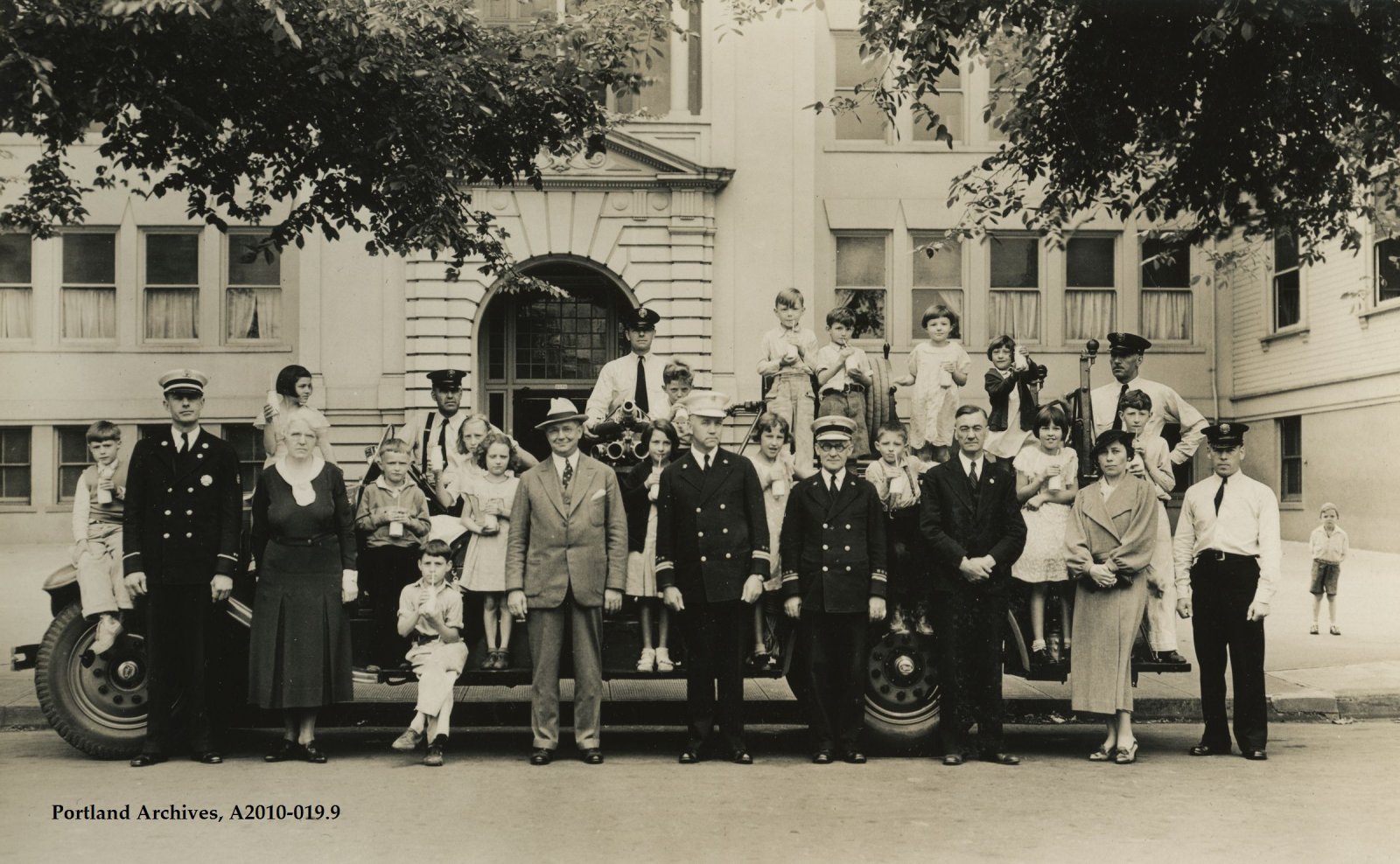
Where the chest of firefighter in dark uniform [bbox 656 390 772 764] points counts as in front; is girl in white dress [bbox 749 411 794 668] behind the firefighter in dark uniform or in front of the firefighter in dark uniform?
behind

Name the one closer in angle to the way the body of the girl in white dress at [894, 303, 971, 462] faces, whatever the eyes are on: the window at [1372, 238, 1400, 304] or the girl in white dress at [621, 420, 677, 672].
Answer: the girl in white dress

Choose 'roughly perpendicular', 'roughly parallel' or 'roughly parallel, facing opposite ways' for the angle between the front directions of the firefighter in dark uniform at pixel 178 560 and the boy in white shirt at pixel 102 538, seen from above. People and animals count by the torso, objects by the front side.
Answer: roughly parallel

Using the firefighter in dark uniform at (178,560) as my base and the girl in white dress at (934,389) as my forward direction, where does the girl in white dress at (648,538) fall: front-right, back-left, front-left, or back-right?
front-right

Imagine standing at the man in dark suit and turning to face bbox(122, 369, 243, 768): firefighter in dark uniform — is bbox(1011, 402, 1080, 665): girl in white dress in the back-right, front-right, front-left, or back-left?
back-right

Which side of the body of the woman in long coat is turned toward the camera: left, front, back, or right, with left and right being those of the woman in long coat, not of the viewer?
front

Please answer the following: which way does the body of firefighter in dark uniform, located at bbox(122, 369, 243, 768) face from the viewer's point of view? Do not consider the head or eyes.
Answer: toward the camera

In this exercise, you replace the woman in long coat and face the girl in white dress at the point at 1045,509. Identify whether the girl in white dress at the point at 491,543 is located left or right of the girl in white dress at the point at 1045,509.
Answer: left

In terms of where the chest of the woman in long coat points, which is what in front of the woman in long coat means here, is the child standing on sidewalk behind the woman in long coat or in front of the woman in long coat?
behind

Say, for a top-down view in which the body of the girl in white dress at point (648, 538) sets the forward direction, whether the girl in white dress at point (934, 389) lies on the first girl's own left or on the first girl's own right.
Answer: on the first girl's own left

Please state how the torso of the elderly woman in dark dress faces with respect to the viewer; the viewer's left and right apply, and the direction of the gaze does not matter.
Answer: facing the viewer

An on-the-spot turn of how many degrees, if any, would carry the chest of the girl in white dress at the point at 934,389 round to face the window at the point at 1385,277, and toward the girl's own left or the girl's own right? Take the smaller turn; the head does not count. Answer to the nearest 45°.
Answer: approximately 135° to the girl's own left

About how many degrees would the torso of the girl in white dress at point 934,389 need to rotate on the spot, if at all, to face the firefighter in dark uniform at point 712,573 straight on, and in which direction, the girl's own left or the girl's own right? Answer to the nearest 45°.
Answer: approximately 45° to the girl's own right

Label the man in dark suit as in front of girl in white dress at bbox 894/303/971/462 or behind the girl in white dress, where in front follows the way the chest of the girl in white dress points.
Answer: in front

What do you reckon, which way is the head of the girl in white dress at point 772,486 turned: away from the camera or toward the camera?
toward the camera

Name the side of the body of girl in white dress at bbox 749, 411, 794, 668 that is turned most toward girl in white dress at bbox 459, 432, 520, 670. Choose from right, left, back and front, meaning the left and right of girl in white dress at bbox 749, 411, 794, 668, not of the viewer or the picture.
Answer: right
